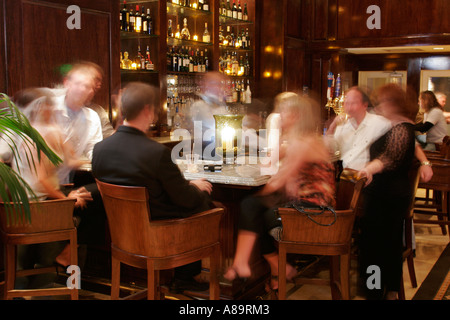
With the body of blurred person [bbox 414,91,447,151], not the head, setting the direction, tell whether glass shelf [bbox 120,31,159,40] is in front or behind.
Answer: in front

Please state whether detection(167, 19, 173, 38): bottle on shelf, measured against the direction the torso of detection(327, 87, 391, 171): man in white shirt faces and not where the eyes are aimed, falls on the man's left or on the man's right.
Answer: on the man's right

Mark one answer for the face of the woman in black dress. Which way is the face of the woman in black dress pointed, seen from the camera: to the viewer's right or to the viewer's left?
to the viewer's left

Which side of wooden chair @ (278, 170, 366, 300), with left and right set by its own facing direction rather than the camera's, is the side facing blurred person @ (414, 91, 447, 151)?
right

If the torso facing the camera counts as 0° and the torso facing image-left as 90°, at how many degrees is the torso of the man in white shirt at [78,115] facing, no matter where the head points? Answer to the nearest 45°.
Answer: approximately 0°

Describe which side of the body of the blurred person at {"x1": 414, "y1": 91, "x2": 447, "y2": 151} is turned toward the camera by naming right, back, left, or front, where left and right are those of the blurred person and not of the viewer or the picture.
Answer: left

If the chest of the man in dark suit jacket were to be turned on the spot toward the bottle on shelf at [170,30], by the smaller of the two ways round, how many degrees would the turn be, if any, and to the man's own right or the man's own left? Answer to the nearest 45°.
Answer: approximately 45° to the man's own left

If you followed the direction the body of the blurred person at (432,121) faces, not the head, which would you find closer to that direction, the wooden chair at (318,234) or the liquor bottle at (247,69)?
the liquor bottle

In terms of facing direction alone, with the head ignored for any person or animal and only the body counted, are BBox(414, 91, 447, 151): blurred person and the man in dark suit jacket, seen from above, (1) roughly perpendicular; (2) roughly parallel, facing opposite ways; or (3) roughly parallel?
roughly perpendicular

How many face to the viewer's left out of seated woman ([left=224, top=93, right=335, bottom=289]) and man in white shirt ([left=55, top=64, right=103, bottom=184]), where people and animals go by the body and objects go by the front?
1

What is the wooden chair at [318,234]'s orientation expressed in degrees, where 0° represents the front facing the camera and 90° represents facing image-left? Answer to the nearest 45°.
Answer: approximately 90°

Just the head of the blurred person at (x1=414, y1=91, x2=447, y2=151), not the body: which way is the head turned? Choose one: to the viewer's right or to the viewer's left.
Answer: to the viewer's left
